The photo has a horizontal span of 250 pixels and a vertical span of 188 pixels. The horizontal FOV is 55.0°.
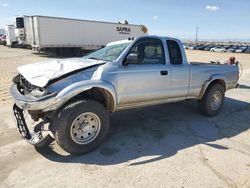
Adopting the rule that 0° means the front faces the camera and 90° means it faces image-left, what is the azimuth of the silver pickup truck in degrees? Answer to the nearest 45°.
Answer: approximately 45°

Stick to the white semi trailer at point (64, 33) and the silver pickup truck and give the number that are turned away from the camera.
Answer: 0

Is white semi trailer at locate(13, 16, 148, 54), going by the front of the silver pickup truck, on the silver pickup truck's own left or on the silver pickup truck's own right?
on the silver pickup truck's own right
